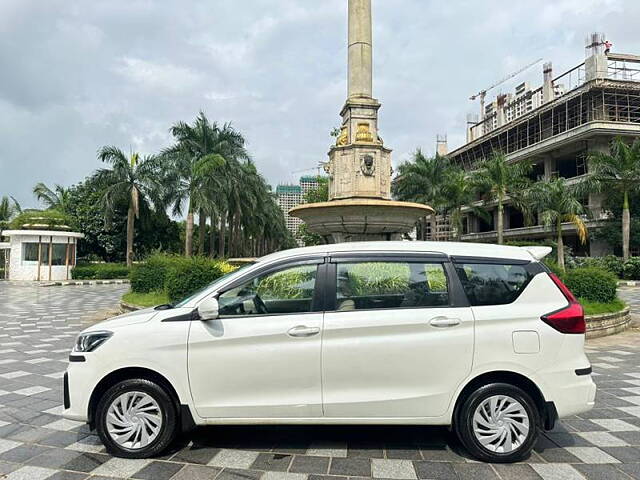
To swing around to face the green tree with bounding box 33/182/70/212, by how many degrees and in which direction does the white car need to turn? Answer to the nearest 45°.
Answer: approximately 45° to its right

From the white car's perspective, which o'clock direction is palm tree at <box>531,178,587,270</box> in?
The palm tree is roughly at 4 o'clock from the white car.

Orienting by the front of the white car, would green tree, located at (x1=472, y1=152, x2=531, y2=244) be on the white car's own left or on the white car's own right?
on the white car's own right

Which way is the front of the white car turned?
to the viewer's left

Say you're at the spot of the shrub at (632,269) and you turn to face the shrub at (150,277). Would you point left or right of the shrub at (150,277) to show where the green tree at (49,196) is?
right

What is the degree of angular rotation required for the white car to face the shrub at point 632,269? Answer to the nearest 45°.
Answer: approximately 135° to its right

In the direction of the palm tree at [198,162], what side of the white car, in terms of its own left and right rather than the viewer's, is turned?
right

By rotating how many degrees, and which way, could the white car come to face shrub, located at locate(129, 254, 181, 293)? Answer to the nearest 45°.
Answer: approximately 45° to its right

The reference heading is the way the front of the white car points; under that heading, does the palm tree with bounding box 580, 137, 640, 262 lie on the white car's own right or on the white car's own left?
on the white car's own right

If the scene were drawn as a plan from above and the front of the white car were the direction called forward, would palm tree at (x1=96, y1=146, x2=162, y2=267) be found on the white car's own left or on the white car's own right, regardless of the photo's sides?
on the white car's own right

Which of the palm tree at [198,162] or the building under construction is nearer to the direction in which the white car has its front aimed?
the palm tree

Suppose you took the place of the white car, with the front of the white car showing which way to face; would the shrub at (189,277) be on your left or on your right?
on your right
